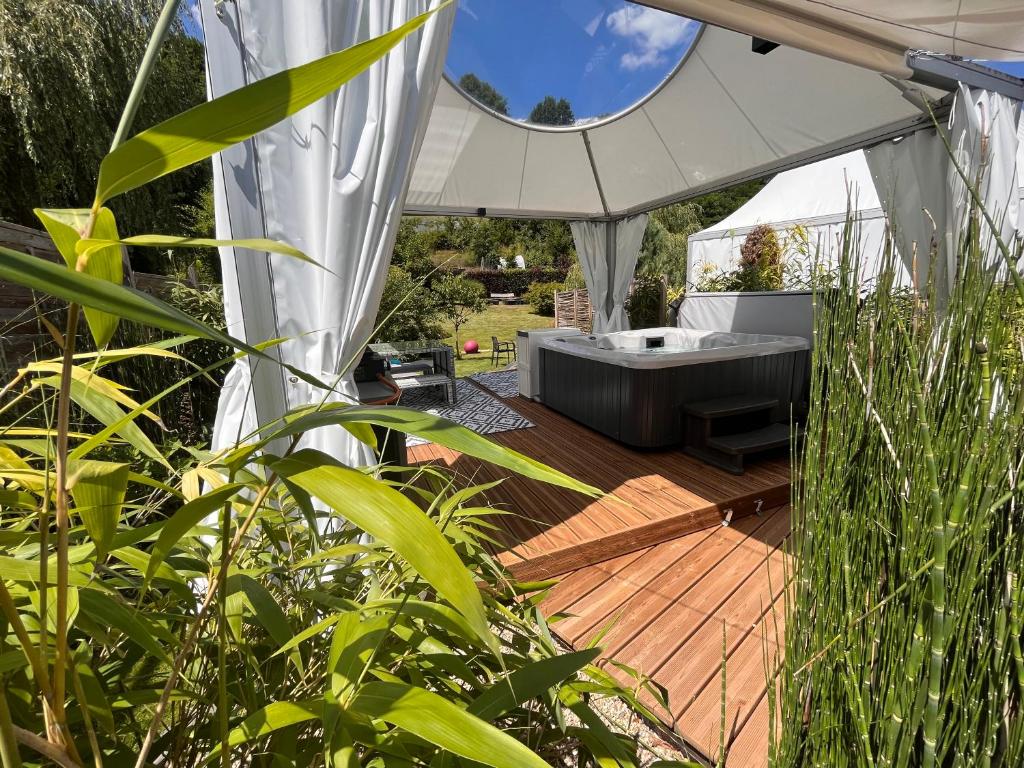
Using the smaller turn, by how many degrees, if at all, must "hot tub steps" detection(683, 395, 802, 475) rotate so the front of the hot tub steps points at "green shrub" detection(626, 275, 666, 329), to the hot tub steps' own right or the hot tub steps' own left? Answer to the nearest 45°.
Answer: approximately 135° to the hot tub steps' own left

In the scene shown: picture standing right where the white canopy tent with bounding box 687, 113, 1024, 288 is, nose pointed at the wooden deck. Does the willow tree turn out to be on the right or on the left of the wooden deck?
right

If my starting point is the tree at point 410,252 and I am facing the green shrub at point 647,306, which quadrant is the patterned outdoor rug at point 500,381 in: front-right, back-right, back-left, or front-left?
front-right

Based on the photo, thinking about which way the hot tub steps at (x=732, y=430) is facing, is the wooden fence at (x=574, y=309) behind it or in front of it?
behind

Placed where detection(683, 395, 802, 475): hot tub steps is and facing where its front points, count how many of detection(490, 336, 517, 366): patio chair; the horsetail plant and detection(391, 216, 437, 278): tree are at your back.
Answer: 2

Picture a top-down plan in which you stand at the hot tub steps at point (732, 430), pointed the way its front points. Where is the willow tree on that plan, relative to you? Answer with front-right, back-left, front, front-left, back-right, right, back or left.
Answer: back-right

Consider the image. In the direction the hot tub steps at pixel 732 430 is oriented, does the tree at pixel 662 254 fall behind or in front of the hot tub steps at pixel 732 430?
behind

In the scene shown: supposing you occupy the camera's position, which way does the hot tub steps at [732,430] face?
facing the viewer and to the right of the viewer

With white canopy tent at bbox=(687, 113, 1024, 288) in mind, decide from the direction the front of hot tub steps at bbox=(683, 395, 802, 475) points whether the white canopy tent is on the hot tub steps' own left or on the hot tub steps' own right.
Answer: on the hot tub steps' own left

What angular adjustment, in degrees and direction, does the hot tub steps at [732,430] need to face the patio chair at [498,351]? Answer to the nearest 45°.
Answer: approximately 180°
